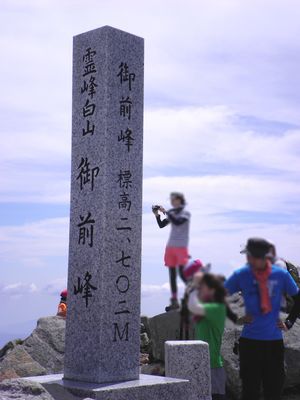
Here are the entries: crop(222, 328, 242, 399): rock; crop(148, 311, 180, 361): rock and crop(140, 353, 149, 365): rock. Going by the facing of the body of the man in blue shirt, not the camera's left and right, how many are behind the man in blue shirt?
3

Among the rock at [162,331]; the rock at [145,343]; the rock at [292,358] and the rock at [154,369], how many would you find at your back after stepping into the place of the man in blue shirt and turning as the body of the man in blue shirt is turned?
4

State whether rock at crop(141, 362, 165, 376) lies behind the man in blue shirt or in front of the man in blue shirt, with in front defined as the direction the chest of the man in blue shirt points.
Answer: behind

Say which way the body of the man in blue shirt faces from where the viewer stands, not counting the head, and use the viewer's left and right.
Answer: facing the viewer

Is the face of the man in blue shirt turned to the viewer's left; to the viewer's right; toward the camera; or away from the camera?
toward the camera

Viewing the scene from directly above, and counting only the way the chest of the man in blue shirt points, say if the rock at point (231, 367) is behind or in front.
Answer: behind

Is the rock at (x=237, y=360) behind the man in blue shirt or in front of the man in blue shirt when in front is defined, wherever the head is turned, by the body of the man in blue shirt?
behind

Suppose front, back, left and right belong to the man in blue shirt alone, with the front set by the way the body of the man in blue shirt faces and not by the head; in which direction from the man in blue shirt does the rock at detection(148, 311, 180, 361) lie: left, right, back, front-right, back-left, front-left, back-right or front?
back
